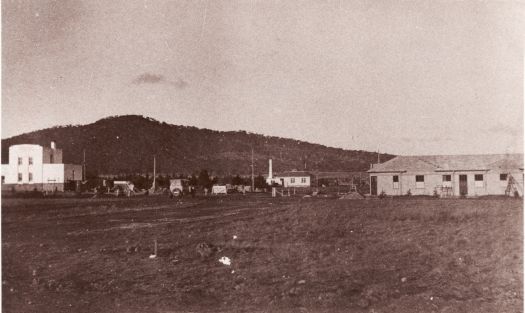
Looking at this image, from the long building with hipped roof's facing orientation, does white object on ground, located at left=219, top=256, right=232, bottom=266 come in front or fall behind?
in front

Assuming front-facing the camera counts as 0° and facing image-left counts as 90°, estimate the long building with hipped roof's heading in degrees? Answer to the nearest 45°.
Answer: approximately 0°
